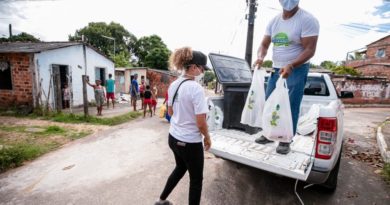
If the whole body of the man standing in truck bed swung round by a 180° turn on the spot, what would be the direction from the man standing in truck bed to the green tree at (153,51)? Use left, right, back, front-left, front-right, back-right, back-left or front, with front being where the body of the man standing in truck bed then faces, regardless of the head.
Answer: left

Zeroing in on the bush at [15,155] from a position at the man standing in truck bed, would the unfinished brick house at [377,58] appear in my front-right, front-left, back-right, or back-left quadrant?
back-right

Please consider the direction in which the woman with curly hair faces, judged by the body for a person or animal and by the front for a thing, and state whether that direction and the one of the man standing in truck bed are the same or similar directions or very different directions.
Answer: very different directions

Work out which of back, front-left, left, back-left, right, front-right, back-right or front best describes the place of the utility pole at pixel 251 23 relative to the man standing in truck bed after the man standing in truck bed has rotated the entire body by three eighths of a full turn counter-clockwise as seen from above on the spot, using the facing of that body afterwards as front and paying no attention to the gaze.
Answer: left

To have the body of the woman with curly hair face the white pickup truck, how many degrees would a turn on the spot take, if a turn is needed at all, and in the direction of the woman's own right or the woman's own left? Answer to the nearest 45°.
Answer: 0° — they already face it

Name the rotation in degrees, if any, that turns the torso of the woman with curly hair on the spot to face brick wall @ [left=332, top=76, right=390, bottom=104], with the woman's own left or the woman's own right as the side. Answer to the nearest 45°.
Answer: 0° — they already face it

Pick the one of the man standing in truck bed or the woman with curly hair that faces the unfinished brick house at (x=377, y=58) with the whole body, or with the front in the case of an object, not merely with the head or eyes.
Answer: the woman with curly hair

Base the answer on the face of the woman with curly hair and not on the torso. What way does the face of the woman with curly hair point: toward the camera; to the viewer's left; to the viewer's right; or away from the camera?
to the viewer's right

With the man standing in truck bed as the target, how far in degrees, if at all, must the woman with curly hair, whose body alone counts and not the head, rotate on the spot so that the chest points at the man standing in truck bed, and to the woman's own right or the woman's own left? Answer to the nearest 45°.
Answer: approximately 45° to the woman's own right

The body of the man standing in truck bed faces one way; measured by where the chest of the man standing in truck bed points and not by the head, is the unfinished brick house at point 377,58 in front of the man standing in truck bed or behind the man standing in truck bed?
behind

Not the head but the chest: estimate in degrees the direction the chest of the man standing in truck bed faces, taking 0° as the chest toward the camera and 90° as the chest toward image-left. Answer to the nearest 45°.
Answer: approximately 45°

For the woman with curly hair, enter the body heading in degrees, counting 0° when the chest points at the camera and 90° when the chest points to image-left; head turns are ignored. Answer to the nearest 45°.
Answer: approximately 225°

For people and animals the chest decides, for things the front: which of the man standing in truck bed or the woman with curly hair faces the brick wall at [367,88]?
the woman with curly hair
